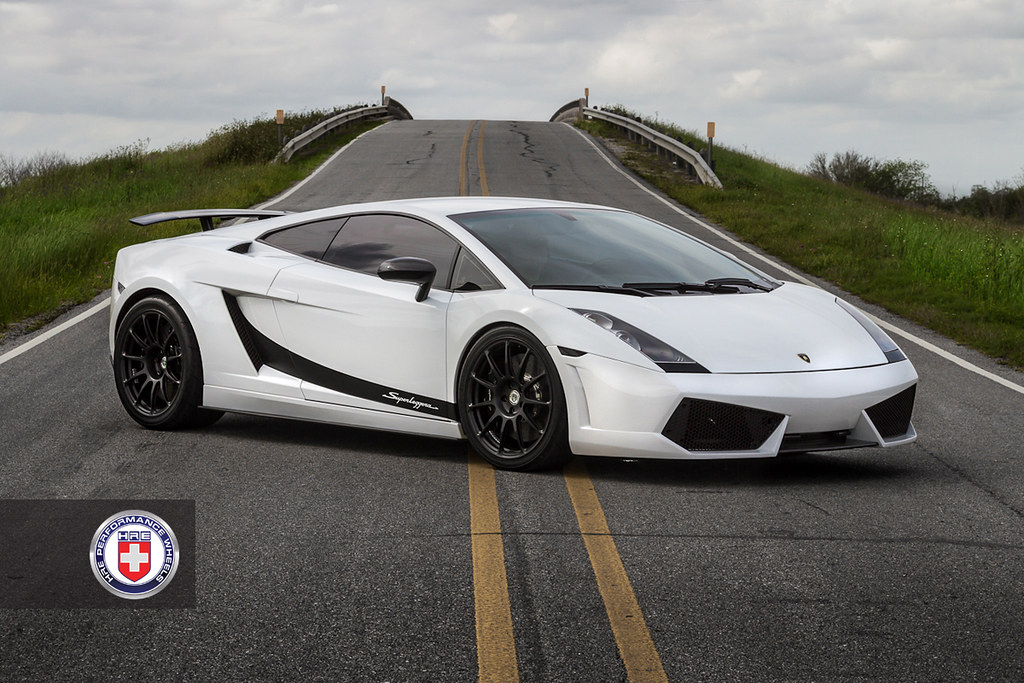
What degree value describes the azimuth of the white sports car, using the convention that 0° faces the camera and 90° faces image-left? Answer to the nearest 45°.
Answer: approximately 315°

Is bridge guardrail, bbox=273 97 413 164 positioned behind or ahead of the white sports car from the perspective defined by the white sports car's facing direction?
behind

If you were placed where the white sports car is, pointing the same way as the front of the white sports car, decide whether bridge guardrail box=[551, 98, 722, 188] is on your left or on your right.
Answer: on your left
